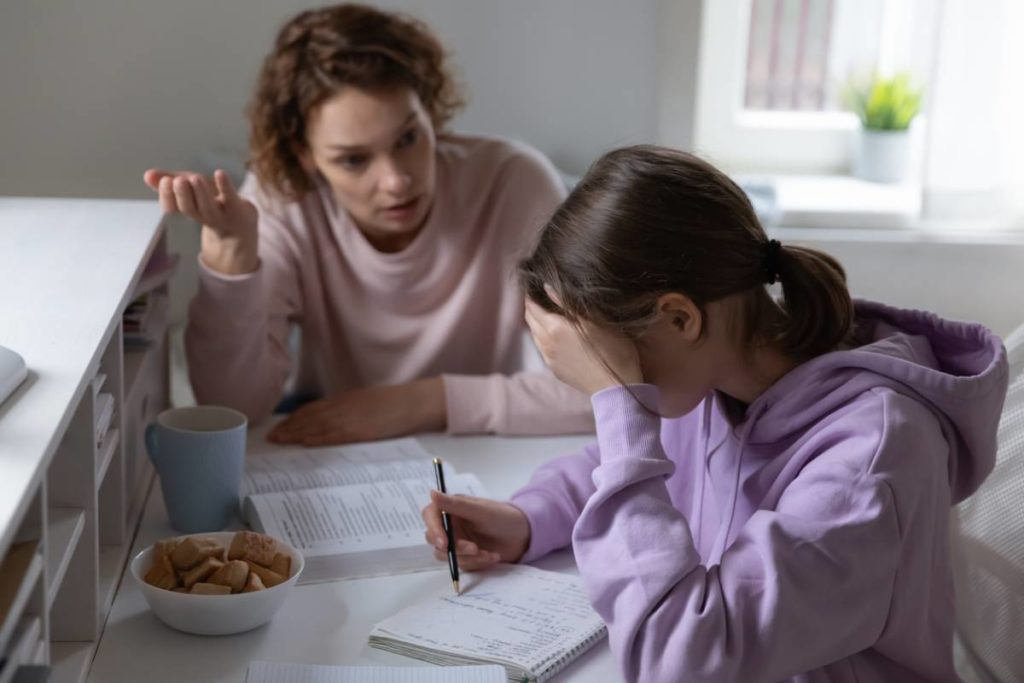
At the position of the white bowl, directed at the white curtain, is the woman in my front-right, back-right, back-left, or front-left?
front-left

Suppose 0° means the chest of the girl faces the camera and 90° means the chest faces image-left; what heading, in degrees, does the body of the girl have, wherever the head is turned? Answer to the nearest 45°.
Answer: approximately 90°

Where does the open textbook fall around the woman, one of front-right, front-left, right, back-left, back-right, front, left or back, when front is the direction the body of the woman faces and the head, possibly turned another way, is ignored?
front

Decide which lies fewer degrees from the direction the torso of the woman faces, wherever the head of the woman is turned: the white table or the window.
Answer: the white table

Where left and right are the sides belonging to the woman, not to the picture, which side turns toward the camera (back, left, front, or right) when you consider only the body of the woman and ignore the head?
front

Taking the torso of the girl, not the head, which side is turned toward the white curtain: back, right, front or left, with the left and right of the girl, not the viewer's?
right

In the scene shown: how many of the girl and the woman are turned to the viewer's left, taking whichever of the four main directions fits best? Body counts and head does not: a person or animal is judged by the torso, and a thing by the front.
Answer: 1

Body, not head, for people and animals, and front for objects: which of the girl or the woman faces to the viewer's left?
the girl

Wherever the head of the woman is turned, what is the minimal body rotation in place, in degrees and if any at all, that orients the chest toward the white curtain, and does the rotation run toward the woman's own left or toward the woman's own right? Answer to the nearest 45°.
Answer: approximately 135° to the woman's own left

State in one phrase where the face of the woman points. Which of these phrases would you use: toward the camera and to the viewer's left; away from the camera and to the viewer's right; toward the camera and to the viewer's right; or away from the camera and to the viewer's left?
toward the camera and to the viewer's right

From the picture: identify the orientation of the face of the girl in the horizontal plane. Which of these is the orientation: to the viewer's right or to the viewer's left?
to the viewer's left
